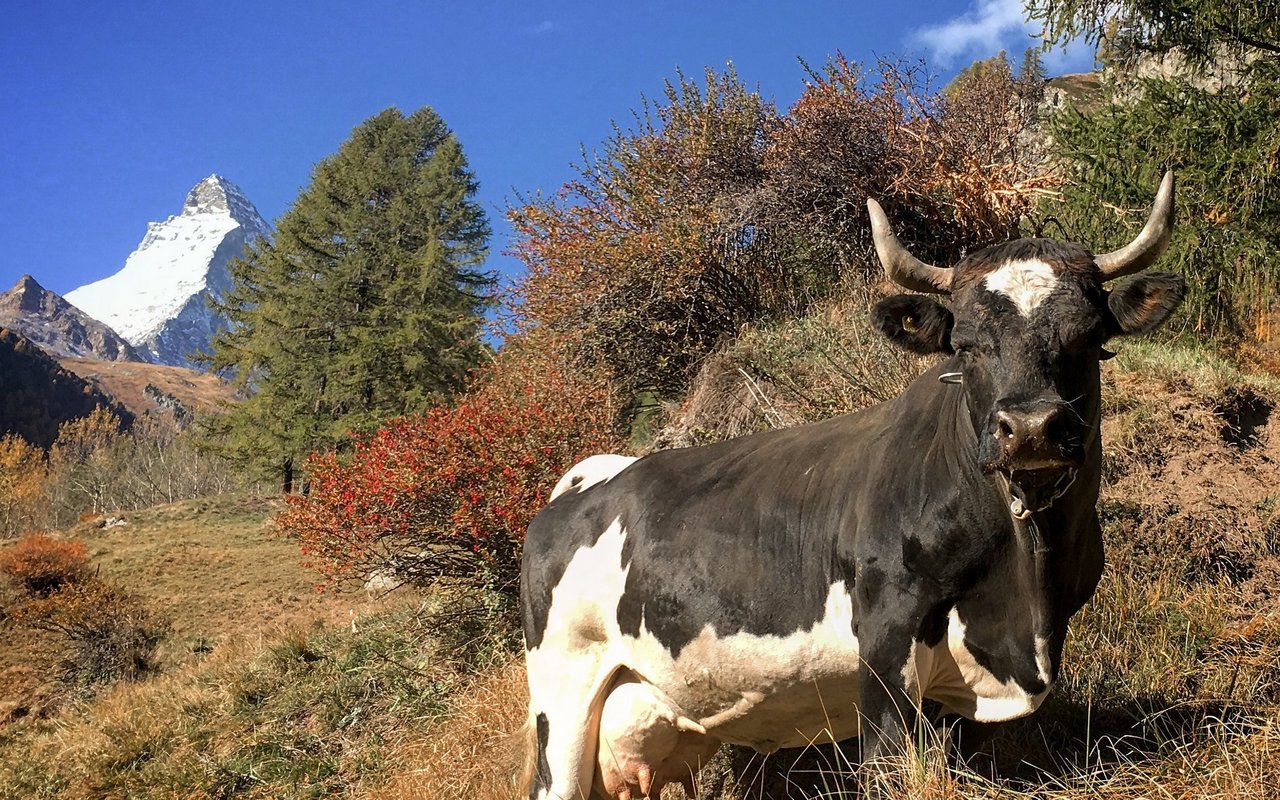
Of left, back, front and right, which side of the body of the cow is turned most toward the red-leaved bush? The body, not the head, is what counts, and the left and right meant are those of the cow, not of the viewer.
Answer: back

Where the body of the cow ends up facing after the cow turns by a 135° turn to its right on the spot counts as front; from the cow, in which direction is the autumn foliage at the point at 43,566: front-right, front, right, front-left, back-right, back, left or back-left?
front-right

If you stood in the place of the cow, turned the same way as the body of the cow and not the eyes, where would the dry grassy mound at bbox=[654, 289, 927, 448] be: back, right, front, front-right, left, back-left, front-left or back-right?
back-left

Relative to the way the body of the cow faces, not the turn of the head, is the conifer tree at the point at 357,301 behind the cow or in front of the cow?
behind

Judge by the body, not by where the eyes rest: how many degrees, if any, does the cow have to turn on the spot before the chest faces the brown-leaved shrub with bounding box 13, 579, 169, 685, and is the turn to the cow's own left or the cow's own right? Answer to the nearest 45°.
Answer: approximately 180°

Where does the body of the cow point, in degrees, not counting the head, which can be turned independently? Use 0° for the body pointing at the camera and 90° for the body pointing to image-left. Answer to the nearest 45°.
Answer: approximately 315°

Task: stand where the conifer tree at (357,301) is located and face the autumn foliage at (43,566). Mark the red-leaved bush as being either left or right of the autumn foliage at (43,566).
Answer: left
